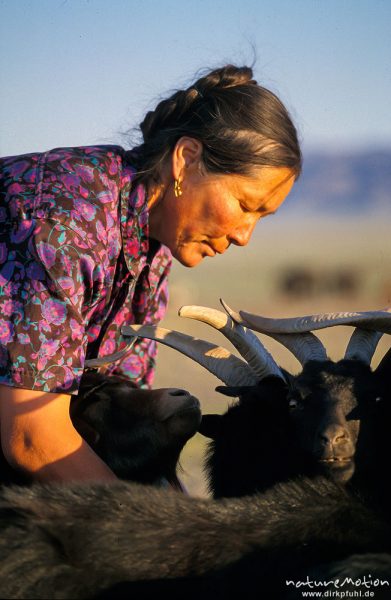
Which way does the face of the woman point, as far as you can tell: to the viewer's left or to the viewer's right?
to the viewer's right

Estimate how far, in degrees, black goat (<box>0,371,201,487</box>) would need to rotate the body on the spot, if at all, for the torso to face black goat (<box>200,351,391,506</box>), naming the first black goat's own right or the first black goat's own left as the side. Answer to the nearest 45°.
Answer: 0° — it already faces it

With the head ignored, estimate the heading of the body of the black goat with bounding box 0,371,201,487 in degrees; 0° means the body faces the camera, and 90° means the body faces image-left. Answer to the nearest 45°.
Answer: approximately 270°
